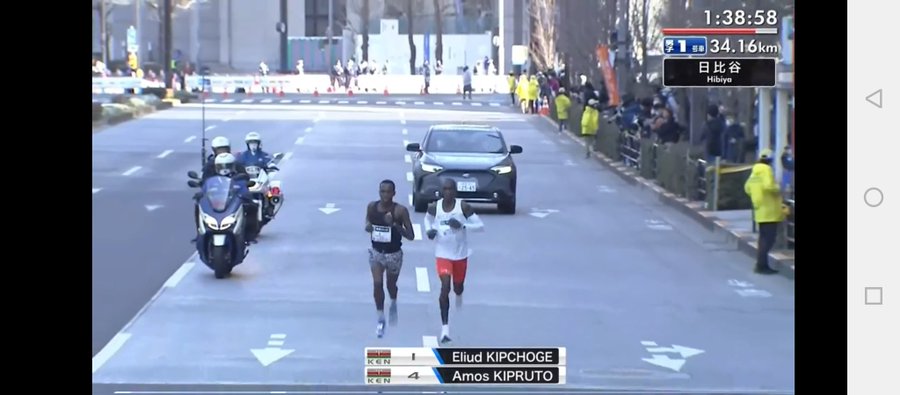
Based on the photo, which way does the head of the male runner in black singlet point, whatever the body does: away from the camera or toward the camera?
toward the camera

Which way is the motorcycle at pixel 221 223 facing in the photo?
toward the camera

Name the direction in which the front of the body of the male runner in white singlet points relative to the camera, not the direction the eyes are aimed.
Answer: toward the camera

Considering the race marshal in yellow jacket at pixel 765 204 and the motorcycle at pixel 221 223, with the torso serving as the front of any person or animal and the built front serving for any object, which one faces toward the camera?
the motorcycle

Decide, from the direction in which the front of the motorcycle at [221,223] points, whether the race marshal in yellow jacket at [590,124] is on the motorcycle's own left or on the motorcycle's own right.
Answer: on the motorcycle's own left

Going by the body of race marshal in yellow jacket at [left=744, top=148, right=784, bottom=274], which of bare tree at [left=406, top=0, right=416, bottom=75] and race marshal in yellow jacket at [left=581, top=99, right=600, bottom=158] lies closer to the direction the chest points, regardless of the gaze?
the race marshal in yellow jacket at [left=581, top=99, right=600, bottom=158]
